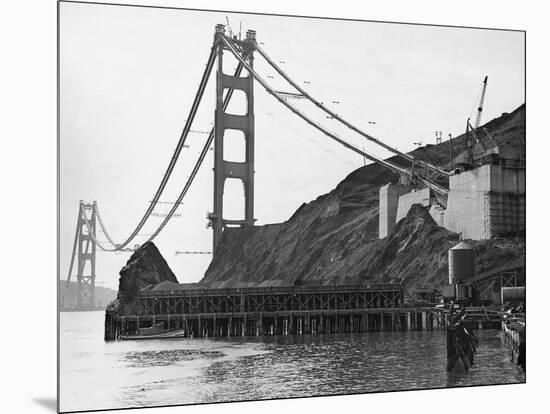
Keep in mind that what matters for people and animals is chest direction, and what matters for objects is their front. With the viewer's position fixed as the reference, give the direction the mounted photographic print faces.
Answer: facing the viewer and to the right of the viewer
